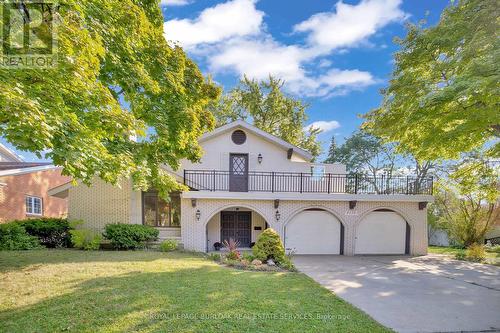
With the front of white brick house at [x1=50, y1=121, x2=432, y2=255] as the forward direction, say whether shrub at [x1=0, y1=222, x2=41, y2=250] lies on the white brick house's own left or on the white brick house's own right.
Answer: on the white brick house's own right

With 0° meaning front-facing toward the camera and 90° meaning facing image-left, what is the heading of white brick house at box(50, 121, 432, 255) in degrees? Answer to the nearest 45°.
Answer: approximately 0°

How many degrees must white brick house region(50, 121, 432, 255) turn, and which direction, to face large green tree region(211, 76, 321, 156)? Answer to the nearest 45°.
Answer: approximately 180°

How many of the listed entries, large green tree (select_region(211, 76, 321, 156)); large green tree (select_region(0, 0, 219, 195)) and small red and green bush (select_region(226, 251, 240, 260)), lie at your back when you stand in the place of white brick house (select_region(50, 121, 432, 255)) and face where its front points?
1

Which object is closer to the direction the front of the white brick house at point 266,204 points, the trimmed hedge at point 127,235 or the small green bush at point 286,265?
the small green bush
